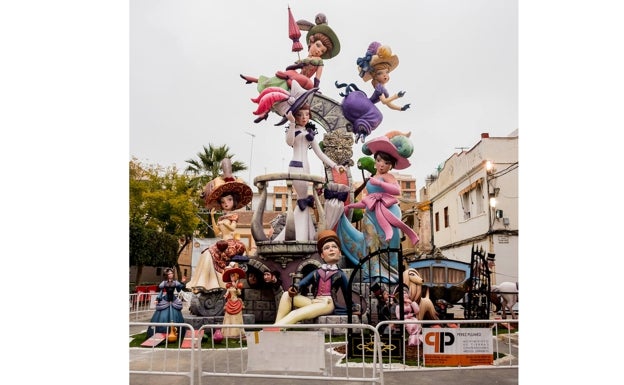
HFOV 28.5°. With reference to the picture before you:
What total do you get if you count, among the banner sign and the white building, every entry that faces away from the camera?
0

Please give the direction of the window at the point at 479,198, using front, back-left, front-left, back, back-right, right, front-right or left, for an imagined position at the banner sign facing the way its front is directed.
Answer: back

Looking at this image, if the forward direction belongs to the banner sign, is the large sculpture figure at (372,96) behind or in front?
behind

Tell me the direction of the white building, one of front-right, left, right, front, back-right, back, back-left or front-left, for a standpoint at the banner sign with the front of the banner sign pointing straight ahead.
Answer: back

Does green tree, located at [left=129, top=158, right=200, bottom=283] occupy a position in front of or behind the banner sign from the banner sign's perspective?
behind

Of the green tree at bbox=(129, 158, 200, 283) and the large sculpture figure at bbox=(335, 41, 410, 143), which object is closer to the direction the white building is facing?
the large sculpture figure

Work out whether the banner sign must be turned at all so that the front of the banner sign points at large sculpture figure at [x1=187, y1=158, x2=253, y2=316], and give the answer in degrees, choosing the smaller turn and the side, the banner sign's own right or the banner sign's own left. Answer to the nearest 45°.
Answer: approximately 135° to the banner sign's own right

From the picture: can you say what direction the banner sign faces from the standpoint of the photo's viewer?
facing the viewer
